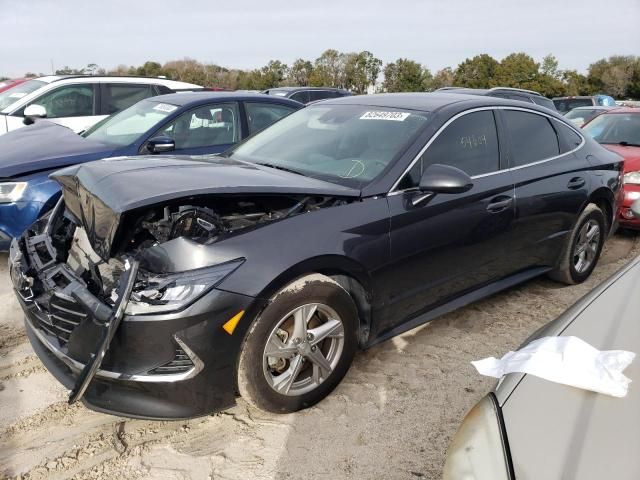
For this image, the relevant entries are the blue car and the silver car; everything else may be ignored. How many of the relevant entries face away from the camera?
0

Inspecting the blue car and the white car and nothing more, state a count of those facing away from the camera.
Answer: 0

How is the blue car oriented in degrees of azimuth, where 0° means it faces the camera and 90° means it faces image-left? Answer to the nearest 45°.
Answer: approximately 45°

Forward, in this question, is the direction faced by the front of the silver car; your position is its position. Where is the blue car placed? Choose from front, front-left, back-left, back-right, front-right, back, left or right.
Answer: right

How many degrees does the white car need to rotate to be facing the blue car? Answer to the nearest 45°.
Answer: approximately 45° to its left

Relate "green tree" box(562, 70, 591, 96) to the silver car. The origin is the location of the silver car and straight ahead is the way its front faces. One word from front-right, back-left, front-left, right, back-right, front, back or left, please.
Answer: back-right

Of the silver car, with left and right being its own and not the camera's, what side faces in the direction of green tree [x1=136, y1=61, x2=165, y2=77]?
right

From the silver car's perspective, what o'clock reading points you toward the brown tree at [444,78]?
The brown tree is roughly at 4 o'clock from the silver car.

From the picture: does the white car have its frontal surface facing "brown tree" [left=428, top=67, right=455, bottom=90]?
no

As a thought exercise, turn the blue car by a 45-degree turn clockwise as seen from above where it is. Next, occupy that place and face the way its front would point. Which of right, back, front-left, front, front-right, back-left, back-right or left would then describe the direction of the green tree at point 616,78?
back-right

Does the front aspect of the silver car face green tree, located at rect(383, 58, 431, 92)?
no

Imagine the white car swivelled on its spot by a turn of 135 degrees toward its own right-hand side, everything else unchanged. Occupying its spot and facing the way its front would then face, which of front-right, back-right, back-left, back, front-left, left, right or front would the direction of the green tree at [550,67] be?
front-right

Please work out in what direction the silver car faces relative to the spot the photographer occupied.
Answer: facing the viewer and to the left of the viewer

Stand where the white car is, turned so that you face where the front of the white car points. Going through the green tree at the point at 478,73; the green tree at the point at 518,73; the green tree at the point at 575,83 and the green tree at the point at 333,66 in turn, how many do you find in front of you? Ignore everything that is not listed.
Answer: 0

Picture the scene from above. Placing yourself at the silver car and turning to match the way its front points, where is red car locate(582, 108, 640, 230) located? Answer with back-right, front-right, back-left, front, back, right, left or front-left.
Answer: back-right

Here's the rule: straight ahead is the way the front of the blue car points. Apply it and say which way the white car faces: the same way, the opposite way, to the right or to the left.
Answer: the same way
